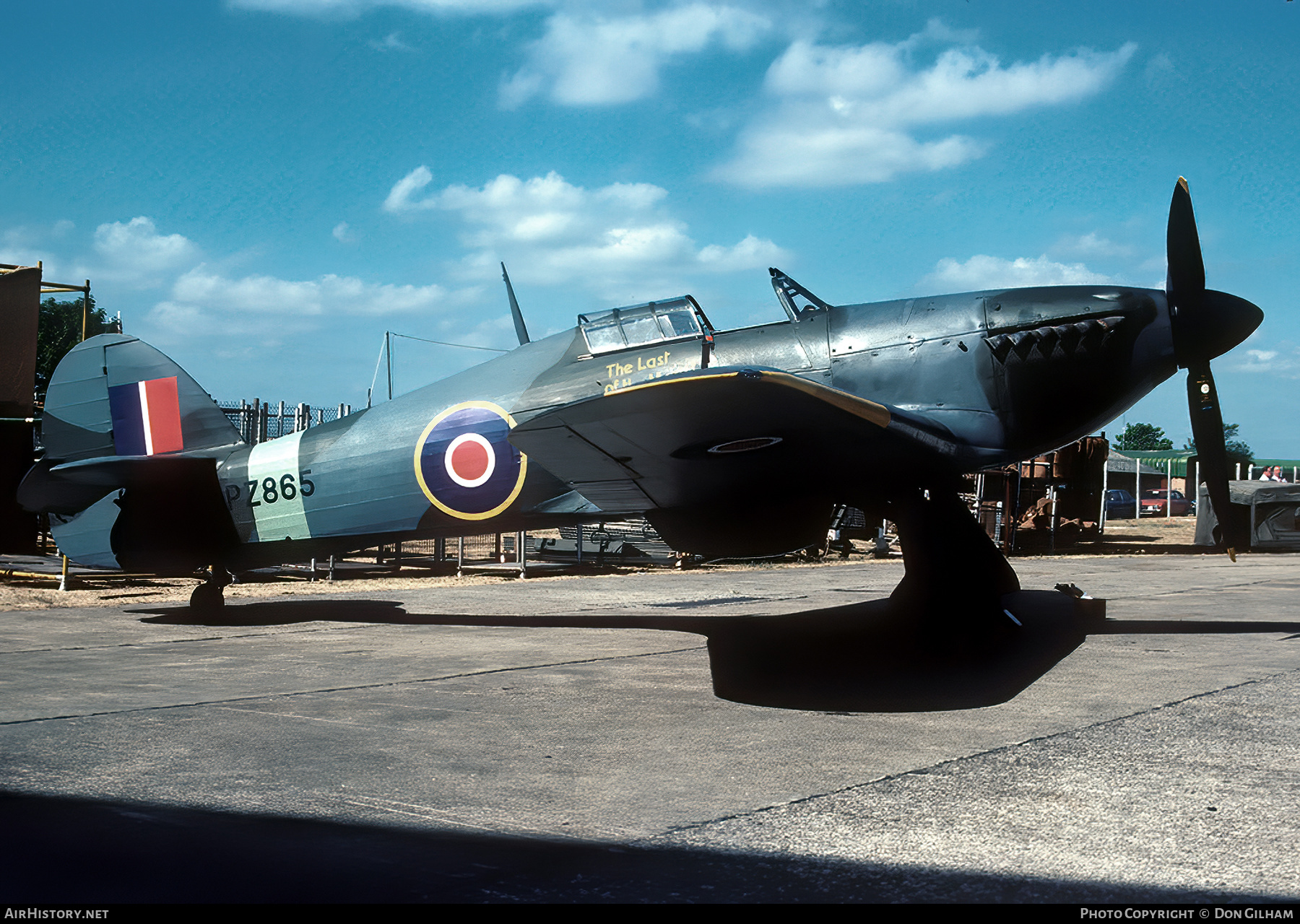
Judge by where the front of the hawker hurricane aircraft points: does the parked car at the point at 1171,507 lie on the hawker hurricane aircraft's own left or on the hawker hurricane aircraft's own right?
on the hawker hurricane aircraft's own left

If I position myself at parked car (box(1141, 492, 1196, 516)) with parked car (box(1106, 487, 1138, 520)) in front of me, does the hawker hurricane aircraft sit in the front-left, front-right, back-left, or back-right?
front-left

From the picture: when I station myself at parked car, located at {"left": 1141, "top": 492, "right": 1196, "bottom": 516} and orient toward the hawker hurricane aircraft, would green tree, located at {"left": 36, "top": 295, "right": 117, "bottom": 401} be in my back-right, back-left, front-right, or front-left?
front-right

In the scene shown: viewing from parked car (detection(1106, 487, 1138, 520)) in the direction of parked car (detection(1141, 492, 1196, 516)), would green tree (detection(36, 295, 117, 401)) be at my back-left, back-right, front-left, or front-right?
back-left

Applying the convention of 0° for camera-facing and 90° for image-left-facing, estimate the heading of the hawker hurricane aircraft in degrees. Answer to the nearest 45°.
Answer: approximately 270°

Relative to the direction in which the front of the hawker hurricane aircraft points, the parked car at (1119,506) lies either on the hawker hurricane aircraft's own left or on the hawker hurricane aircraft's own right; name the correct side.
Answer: on the hawker hurricane aircraft's own left

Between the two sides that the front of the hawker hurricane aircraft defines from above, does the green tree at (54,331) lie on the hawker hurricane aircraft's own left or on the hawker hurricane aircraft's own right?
on the hawker hurricane aircraft's own left

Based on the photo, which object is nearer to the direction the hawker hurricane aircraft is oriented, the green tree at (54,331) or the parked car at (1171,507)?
the parked car
